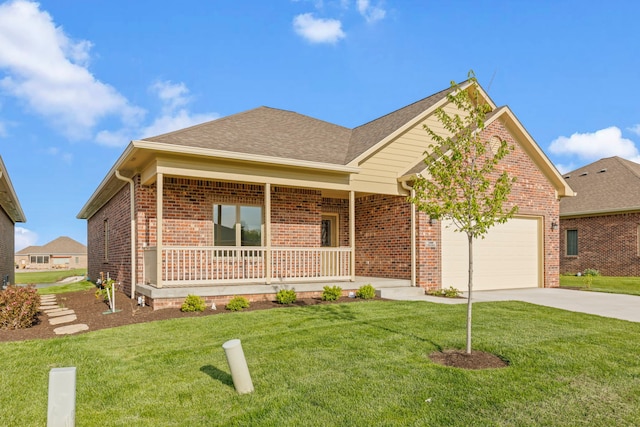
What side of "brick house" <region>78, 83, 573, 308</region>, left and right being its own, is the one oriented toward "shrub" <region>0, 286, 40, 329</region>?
right

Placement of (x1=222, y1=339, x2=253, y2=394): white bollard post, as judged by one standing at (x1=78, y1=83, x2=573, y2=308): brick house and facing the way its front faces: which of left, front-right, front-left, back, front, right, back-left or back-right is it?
front-right

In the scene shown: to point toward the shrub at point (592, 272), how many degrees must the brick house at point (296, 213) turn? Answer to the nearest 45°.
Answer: approximately 90° to its left

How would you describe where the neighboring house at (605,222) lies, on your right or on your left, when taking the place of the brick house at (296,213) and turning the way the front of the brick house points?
on your left

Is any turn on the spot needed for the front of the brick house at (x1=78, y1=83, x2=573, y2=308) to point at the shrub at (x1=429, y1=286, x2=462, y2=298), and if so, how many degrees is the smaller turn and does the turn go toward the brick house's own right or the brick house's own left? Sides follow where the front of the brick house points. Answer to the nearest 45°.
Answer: approximately 45° to the brick house's own left

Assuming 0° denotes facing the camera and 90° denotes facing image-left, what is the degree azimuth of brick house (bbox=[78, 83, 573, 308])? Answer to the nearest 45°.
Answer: approximately 315°
